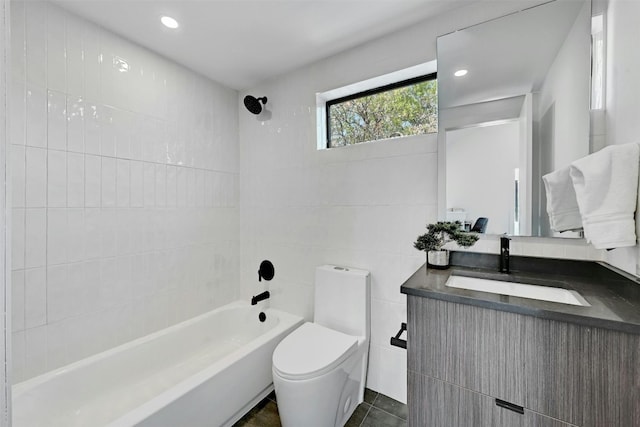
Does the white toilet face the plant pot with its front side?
no

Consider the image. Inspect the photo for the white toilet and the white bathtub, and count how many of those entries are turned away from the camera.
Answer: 0

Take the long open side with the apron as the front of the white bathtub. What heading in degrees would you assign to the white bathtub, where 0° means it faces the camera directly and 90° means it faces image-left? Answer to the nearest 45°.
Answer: approximately 315°

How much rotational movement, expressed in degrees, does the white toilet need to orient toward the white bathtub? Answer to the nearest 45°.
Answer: approximately 45° to its right

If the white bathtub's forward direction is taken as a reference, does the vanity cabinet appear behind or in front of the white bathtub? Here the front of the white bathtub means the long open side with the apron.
in front

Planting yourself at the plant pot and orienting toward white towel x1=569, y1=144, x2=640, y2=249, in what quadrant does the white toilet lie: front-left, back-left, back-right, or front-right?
back-right

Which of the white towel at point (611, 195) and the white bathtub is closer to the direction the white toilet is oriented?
the white bathtub

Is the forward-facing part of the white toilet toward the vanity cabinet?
no

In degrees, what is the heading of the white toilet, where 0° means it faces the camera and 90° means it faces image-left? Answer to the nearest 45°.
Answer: approximately 45°

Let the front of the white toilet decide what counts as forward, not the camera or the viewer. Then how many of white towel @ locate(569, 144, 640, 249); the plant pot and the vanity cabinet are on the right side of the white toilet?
0
